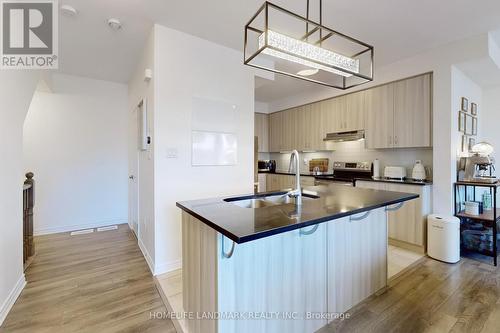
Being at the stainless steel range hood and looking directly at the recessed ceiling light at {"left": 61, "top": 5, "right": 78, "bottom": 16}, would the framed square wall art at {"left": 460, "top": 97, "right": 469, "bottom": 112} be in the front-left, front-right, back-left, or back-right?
back-left

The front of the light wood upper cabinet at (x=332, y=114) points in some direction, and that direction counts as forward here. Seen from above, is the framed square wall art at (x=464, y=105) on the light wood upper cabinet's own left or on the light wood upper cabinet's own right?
on the light wood upper cabinet's own left

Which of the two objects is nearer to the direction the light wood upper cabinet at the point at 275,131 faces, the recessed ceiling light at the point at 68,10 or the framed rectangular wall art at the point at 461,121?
the recessed ceiling light
